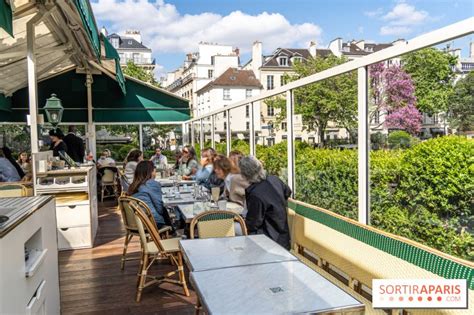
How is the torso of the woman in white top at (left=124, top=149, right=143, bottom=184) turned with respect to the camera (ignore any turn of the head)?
to the viewer's right

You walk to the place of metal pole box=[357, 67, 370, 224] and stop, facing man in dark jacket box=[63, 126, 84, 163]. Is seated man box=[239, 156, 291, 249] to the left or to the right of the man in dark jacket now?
left

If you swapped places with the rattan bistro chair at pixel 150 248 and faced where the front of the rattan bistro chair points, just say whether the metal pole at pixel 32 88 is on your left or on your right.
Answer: on your left

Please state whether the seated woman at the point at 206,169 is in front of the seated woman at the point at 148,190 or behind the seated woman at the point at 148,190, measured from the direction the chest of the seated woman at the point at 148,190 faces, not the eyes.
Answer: in front

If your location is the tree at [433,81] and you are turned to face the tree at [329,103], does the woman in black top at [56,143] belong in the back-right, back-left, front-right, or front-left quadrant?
front-left

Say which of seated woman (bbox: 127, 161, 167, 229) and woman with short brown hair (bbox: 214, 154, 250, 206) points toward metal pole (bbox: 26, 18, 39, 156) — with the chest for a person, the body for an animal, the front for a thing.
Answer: the woman with short brown hair

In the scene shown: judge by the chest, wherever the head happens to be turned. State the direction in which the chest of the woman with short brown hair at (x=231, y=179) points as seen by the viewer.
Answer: to the viewer's left

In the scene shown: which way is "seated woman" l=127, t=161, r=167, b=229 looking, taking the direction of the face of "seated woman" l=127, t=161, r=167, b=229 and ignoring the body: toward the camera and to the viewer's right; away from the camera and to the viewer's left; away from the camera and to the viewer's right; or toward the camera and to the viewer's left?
away from the camera and to the viewer's right

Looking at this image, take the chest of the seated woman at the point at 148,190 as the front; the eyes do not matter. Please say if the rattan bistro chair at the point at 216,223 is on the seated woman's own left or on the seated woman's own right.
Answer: on the seated woman's own right

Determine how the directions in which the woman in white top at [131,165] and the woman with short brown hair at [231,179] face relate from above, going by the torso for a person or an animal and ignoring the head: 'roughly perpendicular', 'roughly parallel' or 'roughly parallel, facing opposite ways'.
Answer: roughly parallel, facing opposite ways

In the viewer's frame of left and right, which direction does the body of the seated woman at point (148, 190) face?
facing away from the viewer and to the right of the viewer

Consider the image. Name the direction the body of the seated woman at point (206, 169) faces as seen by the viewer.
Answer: to the viewer's left

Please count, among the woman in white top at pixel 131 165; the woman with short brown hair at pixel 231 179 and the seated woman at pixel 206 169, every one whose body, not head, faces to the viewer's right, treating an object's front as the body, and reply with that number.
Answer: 1
